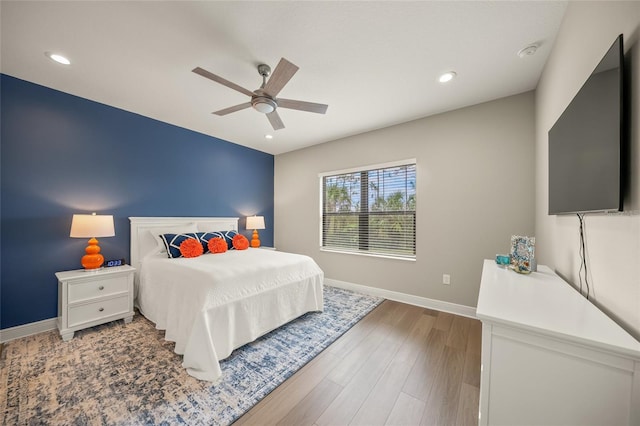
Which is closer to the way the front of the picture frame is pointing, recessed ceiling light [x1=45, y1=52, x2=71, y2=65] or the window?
the recessed ceiling light

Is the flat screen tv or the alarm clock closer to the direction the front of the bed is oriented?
the flat screen tv

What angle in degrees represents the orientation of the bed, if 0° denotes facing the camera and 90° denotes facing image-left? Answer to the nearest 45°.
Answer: approximately 315°

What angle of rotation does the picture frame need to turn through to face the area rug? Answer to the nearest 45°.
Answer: approximately 45° to its right

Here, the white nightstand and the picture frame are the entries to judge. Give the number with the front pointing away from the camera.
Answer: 0

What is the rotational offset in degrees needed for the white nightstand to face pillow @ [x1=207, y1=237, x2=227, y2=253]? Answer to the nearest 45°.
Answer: approximately 45° to its left

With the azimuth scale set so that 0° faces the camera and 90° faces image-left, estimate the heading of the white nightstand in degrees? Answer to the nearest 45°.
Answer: approximately 315°

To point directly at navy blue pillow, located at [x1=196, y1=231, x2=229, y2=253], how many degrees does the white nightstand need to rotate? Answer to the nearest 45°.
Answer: approximately 45° to its left

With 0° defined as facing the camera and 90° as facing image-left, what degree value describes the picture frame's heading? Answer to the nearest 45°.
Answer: approximately 0°
